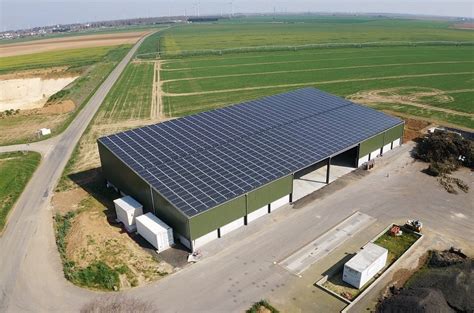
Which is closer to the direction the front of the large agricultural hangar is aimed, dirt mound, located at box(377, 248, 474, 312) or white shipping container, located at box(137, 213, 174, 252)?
the dirt mound

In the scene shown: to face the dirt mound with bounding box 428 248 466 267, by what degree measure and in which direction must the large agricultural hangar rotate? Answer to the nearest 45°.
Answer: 0° — it already faces it

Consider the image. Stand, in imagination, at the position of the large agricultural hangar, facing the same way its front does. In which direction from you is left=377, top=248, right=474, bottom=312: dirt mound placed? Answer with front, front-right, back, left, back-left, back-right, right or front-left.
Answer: front

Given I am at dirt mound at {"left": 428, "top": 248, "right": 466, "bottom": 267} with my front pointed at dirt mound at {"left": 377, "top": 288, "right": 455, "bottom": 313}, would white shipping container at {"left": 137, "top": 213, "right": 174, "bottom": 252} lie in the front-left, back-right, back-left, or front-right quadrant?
front-right

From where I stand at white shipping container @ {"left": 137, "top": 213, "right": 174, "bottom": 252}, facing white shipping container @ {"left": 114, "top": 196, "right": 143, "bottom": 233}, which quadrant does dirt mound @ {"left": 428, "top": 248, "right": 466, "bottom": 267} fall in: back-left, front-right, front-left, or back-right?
back-right

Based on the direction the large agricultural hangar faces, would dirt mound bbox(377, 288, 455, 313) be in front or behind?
in front

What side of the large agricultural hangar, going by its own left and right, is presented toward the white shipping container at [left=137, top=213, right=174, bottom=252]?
right

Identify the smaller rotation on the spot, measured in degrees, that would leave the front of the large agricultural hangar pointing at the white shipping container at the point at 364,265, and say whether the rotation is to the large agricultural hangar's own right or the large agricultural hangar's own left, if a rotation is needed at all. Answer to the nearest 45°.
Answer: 0° — it already faces it

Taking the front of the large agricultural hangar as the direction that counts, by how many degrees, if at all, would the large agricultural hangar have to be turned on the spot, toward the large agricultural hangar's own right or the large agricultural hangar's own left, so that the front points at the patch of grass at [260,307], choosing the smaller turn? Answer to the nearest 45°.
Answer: approximately 45° to the large agricultural hangar's own right

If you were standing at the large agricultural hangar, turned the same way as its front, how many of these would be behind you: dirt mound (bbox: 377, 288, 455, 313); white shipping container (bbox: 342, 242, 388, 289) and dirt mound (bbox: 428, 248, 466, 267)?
0
